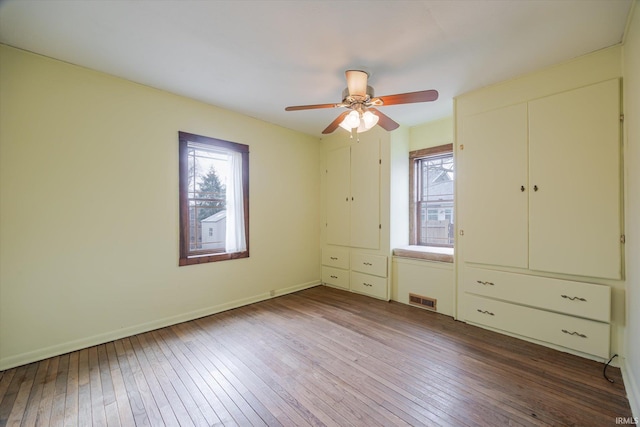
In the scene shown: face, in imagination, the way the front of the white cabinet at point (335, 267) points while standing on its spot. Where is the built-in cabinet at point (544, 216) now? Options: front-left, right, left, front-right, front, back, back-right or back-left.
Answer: left

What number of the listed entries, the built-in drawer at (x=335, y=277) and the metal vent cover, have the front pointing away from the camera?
0

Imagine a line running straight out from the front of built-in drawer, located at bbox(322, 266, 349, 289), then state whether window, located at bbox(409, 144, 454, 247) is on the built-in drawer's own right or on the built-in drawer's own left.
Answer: on the built-in drawer's own left

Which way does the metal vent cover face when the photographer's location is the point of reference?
facing the viewer and to the left of the viewer

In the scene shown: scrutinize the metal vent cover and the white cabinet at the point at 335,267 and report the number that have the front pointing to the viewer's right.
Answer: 0

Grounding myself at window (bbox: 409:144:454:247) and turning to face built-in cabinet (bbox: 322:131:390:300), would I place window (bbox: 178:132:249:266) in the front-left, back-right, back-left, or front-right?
front-left

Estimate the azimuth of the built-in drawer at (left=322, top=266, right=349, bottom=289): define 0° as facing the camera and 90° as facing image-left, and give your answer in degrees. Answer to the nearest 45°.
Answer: approximately 45°

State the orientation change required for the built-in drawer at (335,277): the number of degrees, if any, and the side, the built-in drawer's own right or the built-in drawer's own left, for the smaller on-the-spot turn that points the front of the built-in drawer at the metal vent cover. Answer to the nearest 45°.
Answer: approximately 90° to the built-in drawer's own left

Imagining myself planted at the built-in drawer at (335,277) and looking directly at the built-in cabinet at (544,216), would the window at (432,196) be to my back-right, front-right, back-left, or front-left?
front-left

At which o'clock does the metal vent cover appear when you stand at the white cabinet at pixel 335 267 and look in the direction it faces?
The metal vent cover is roughly at 9 o'clock from the white cabinet.

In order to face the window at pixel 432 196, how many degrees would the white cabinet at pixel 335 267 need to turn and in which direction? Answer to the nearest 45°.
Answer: approximately 135° to its left

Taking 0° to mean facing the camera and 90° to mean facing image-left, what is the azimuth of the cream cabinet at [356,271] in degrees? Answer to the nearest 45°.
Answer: approximately 45°

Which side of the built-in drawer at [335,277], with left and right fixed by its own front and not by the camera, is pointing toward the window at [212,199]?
front
